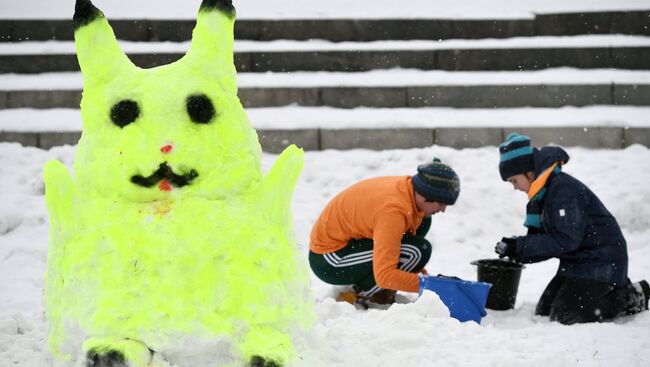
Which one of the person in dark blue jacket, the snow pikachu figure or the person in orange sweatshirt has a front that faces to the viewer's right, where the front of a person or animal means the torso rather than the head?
the person in orange sweatshirt

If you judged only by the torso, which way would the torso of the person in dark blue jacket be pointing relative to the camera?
to the viewer's left

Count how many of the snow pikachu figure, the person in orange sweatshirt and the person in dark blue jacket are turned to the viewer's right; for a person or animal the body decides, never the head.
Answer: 1

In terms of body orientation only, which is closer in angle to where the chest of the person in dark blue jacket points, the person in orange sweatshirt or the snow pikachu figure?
the person in orange sweatshirt

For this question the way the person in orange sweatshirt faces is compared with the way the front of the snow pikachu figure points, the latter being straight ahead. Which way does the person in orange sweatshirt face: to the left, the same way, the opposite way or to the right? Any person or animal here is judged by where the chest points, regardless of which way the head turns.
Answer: to the left

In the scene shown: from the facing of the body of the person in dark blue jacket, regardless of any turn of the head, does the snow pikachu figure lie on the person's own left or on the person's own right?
on the person's own left

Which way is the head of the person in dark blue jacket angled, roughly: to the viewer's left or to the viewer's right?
to the viewer's left

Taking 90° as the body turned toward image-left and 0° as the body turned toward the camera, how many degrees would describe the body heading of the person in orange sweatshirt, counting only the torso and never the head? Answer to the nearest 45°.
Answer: approximately 270°

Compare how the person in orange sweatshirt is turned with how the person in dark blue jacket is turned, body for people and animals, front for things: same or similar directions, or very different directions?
very different directions

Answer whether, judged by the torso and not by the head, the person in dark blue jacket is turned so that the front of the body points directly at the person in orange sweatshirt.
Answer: yes

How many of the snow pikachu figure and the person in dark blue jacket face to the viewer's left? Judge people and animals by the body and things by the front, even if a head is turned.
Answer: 1

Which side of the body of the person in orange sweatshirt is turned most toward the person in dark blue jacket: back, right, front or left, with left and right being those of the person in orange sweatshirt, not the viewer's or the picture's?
front

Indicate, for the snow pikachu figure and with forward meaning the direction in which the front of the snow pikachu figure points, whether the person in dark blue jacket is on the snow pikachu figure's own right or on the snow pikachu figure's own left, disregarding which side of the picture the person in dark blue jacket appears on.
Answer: on the snow pikachu figure's own left

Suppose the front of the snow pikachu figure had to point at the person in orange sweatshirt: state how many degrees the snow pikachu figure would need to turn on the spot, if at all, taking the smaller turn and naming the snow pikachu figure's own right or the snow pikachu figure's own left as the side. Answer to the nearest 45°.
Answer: approximately 135° to the snow pikachu figure's own left

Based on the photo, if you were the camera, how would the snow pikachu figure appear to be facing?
facing the viewer

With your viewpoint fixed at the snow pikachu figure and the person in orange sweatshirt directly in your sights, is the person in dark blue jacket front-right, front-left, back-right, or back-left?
front-right

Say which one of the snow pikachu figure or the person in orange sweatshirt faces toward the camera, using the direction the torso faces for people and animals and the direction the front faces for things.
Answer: the snow pikachu figure

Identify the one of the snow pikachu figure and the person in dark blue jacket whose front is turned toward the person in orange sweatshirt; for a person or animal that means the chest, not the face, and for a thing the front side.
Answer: the person in dark blue jacket
